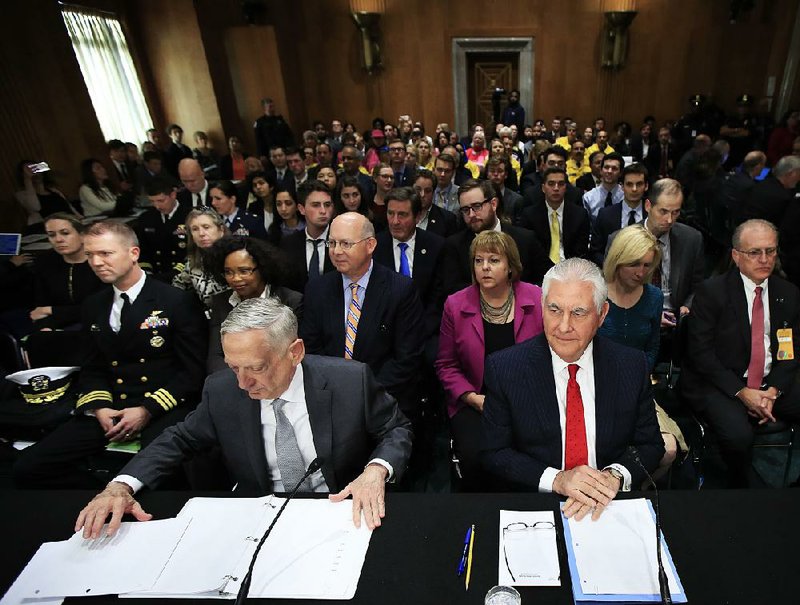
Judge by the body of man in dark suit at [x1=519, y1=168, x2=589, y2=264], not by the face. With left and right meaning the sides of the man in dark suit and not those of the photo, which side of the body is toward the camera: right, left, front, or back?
front

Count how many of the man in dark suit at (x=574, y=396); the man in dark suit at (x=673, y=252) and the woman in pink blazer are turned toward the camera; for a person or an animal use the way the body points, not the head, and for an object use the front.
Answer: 3

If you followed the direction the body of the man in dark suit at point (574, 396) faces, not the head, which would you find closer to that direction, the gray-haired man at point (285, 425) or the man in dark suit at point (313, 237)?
the gray-haired man

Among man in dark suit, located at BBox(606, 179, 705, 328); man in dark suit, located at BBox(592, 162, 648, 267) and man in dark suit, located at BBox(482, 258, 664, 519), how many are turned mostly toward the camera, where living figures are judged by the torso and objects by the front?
3

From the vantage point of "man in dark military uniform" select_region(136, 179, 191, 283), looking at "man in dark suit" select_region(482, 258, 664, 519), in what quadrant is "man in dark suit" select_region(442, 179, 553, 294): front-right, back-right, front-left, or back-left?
front-left

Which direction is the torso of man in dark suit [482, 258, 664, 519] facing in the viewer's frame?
toward the camera

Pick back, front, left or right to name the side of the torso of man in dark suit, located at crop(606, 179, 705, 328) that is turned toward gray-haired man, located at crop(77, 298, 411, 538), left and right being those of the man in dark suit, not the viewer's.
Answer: front

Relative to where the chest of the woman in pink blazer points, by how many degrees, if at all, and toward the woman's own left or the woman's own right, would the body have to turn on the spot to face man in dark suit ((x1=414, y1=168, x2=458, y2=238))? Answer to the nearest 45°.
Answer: approximately 180°

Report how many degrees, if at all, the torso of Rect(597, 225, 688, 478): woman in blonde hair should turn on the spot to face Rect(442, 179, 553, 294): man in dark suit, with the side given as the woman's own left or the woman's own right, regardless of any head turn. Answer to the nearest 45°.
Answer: approximately 135° to the woman's own right

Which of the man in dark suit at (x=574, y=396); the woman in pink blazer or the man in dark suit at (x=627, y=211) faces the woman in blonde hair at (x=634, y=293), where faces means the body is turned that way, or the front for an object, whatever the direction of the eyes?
the man in dark suit at (x=627, y=211)

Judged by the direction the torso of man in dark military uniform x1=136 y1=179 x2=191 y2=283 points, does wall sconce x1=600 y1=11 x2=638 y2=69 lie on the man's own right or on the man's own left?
on the man's own left

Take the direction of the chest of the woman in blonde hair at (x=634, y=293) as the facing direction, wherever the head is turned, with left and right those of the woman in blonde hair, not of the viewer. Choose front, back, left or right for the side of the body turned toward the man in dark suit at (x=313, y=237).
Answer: right

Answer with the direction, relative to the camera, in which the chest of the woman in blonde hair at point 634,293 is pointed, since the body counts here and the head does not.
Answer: toward the camera

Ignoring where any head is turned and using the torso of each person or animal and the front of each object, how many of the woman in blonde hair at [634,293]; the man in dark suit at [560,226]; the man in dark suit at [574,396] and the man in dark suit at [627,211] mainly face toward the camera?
4

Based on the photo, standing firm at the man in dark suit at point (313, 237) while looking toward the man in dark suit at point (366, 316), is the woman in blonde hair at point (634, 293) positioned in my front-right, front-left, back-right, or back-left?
front-left

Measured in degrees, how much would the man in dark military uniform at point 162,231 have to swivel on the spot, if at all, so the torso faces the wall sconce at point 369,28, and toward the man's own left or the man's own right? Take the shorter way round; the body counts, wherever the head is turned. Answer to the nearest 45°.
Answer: approximately 135° to the man's own left

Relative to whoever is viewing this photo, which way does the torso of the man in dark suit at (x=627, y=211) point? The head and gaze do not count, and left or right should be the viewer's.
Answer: facing the viewer

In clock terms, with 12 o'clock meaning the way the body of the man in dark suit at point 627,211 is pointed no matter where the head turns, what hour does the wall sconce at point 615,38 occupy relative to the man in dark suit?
The wall sconce is roughly at 6 o'clock from the man in dark suit.
